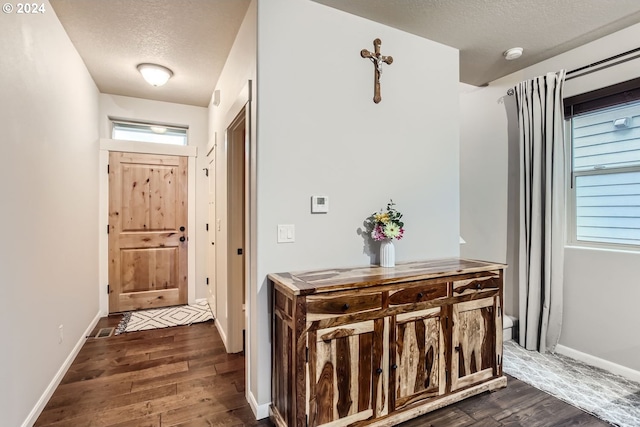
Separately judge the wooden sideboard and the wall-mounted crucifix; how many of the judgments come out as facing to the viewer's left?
0

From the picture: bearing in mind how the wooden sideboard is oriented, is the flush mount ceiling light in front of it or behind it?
behind

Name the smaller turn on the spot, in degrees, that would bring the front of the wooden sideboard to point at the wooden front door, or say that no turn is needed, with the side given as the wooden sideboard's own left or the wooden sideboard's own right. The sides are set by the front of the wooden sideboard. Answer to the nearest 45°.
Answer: approximately 180°

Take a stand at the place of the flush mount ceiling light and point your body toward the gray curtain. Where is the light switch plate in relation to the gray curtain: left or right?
right

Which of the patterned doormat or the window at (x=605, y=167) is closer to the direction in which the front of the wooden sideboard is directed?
the window

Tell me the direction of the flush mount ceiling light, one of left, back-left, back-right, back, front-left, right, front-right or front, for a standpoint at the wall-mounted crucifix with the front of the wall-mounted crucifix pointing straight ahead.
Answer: back-right

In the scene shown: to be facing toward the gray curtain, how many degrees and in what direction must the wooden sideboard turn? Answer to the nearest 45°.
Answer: approximately 90° to its left

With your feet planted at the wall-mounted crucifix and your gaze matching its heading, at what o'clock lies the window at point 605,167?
The window is roughly at 10 o'clock from the wall-mounted crucifix.

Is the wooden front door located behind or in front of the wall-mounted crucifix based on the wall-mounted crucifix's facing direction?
behind

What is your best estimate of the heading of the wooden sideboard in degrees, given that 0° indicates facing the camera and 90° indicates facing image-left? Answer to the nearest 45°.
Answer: approximately 315°

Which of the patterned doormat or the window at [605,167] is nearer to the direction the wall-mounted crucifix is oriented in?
the window

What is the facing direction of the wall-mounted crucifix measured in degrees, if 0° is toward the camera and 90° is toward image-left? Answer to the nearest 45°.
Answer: approximately 315°
